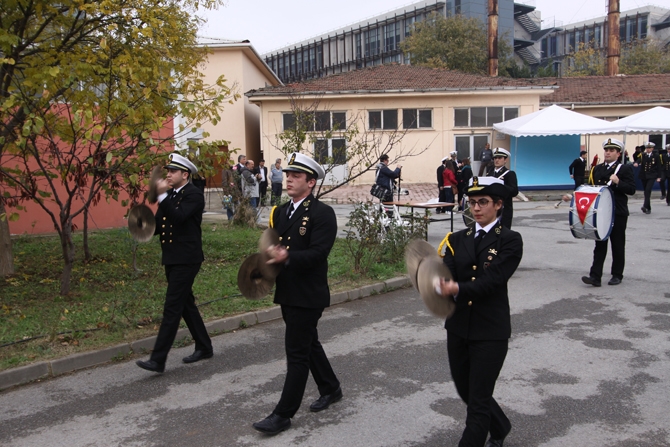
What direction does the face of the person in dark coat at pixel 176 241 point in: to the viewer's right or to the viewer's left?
to the viewer's left

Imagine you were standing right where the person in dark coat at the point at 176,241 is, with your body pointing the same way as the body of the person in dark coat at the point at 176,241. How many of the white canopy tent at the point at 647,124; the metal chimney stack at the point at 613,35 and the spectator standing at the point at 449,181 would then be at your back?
3

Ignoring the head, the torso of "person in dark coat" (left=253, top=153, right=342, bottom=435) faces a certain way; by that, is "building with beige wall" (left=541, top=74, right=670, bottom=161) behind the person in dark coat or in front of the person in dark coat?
behind

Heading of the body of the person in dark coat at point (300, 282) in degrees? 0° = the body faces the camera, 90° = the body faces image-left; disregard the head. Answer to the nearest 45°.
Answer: approximately 45°

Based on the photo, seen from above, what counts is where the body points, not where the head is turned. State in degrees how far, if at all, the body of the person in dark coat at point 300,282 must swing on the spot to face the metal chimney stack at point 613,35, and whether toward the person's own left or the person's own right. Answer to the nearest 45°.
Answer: approximately 180°

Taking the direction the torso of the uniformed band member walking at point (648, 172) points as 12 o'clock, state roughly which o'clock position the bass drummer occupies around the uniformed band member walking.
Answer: The bass drummer is roughly at 12 o'clock from the uniformed band member walking.

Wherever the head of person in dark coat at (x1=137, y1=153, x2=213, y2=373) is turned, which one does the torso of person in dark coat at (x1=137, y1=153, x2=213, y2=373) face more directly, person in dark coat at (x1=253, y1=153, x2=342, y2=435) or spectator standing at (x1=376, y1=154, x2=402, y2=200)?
the person in dark coat

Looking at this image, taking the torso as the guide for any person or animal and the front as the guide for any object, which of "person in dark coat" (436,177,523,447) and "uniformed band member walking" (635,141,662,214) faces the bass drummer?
the uniformed band member walking

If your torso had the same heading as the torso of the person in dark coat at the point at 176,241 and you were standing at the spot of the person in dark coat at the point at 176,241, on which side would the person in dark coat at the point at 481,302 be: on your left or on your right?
on your left

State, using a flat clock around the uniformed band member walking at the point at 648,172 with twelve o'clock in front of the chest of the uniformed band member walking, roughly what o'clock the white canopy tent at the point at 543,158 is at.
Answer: The white canopy tent is roughly at 5 o'clock from the uniformed band member walking.

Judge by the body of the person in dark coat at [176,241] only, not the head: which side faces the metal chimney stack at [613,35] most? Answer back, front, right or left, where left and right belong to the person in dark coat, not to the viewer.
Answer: back

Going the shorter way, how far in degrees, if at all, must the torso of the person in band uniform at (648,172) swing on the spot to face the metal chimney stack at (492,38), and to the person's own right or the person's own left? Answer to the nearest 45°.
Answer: approximately 135° to the person's own right

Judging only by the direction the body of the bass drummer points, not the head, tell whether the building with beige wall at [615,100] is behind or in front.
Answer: behind
